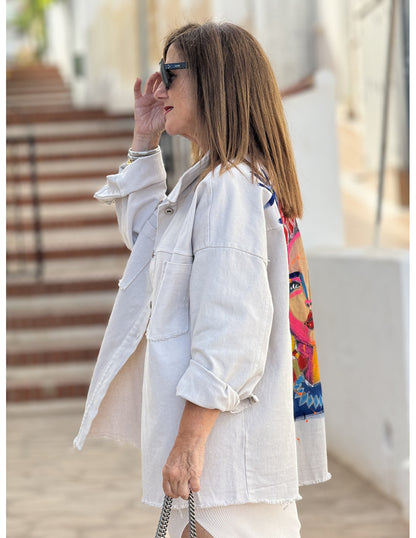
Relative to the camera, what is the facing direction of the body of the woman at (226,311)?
to the viewer's left

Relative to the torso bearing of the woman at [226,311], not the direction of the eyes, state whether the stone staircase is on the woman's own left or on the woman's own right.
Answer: on the woman's own right

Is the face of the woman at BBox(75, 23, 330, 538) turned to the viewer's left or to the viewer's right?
to the viewer's left

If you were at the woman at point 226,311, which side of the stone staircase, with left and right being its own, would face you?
front

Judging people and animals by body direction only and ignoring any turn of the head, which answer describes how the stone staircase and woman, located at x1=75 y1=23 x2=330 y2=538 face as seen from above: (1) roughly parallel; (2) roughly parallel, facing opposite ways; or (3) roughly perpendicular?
roughly perpendicular

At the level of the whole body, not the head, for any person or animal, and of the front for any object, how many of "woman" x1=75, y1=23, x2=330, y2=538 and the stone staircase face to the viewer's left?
1

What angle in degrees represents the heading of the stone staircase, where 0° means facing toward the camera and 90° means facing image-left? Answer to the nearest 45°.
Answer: approximately 0°
